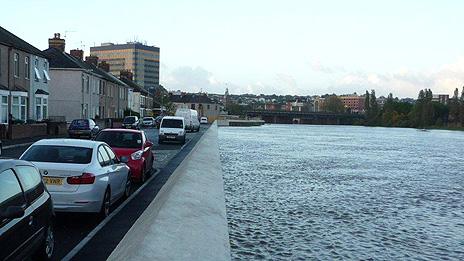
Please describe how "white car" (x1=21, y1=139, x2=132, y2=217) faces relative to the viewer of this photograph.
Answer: facing away from the viewer and to the right of the viewer

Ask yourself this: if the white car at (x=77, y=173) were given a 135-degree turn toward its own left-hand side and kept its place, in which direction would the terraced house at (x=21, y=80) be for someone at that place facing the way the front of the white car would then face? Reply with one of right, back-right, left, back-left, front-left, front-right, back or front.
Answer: right

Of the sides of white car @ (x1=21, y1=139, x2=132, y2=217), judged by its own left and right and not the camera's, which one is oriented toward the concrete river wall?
right

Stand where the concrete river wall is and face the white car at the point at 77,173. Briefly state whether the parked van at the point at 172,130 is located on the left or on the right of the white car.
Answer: right

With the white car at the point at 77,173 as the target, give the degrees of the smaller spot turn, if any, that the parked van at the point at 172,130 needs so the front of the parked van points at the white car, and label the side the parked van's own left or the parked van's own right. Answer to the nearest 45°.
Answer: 0° — it already faces it

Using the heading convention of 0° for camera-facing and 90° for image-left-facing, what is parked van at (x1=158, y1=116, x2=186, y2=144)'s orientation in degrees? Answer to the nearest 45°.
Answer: approximately 0°

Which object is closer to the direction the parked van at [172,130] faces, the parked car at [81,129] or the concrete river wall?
the concrete river wall

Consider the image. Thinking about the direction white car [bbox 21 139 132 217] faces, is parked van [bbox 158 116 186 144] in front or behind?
in front

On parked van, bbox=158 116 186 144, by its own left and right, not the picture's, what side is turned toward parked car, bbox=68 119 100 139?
right
